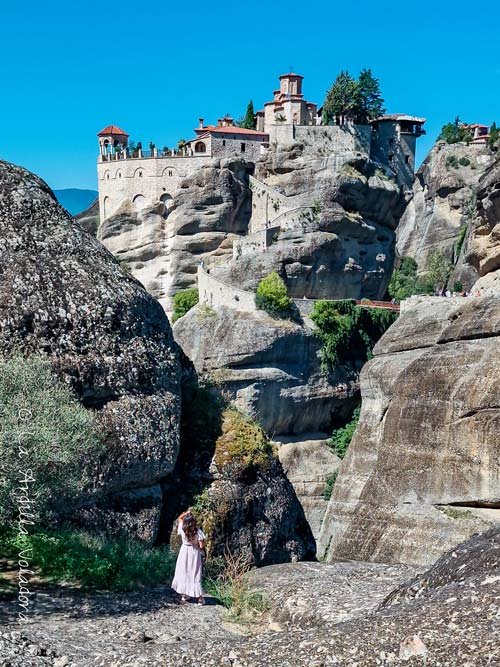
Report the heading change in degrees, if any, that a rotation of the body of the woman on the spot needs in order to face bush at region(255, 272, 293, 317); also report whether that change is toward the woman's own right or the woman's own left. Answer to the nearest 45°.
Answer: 0° — they already face it

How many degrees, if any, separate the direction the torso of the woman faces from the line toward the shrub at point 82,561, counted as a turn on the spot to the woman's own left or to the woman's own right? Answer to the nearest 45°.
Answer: approximately 90° to the woman's own left

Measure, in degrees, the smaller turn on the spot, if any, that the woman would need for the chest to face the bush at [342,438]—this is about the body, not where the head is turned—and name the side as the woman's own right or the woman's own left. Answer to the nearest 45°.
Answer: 0° — they already face it

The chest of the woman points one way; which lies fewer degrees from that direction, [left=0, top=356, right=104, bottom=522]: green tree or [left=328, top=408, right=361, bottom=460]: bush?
the bush

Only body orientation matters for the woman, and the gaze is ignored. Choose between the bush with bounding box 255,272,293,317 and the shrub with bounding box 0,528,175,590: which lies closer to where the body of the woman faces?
the bush

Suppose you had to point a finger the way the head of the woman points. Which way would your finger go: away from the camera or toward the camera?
away from the camera

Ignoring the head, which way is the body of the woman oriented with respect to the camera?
away from the camera
